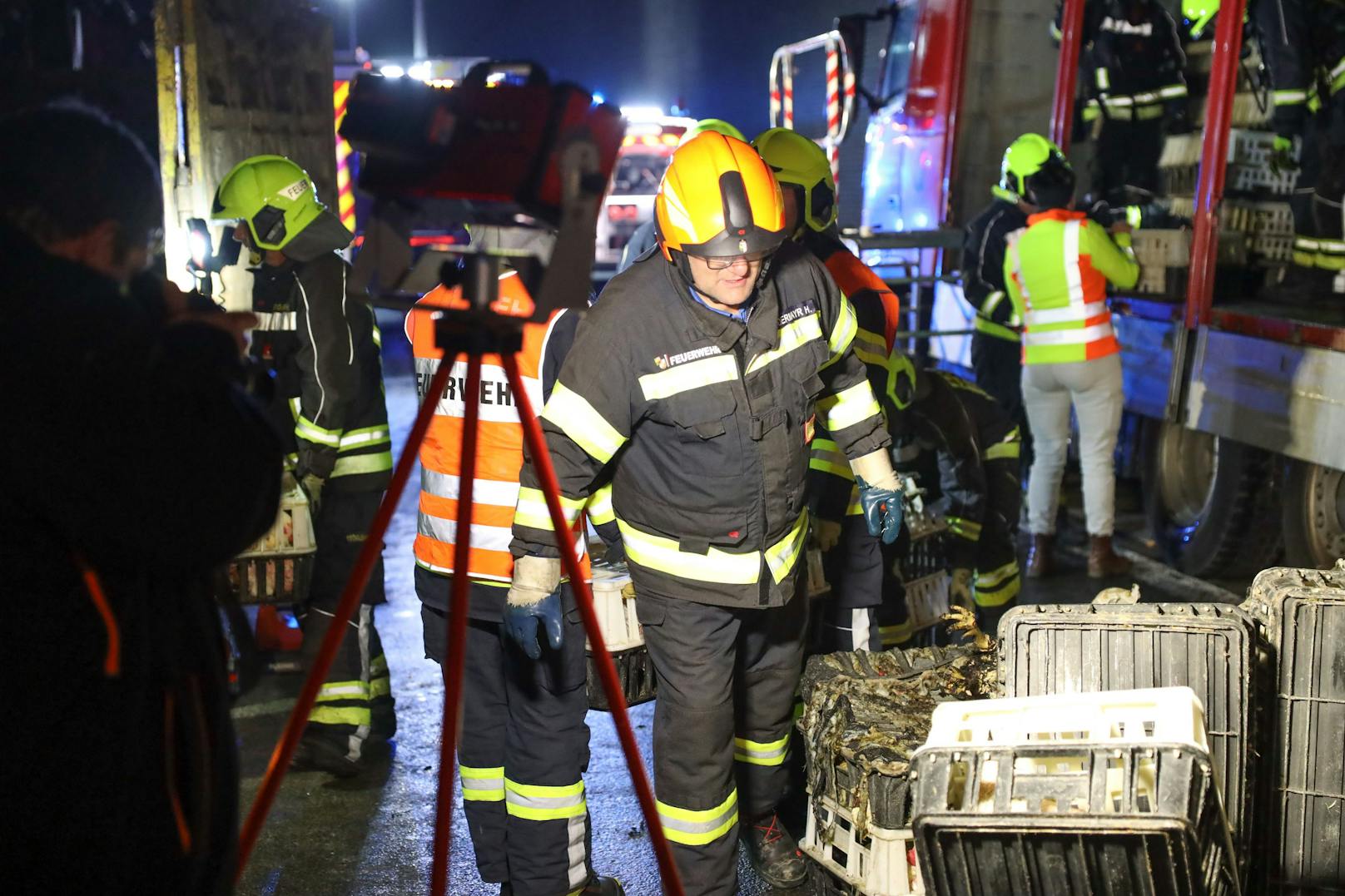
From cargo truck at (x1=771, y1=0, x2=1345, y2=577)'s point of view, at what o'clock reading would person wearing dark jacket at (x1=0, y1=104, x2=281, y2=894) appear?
The person wearing dark jacket is roughly at 8 o'clock from the cargo truck.

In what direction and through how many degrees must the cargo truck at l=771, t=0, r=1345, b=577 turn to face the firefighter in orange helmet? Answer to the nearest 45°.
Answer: approximately 135° to its left

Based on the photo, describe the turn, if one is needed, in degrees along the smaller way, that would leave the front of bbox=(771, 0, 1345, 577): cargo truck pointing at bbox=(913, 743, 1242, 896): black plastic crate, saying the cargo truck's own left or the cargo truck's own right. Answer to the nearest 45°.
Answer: approximately 135° to the cargo truck's own left

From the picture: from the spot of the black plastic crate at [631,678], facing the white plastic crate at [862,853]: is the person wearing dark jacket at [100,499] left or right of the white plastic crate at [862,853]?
right

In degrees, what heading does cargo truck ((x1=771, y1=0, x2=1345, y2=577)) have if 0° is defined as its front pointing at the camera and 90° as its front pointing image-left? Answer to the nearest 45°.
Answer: approximately 135°

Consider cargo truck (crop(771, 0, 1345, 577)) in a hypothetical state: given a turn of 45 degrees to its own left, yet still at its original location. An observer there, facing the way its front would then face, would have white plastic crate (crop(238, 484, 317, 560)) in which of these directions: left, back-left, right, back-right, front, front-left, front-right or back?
front-left

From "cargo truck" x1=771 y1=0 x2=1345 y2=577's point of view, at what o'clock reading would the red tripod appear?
The red tripod is roughly at 8 o'clock from the cargo truck.

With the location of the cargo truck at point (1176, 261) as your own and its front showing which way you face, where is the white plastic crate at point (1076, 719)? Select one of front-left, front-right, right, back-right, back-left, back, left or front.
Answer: back-left

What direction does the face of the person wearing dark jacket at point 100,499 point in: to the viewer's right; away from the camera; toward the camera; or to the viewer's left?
to the viewer's right

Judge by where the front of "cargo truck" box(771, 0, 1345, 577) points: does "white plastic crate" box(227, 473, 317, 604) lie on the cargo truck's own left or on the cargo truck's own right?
on the cargo truck's own left

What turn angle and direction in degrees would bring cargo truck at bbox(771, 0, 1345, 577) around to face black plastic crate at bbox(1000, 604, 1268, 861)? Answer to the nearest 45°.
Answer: approximately 135° to its left

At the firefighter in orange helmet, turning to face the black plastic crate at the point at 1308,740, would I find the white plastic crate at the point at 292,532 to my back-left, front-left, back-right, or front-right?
back-left

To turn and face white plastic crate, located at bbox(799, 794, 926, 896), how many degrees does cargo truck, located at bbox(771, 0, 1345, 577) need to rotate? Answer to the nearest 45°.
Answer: approximately 135° to its left
